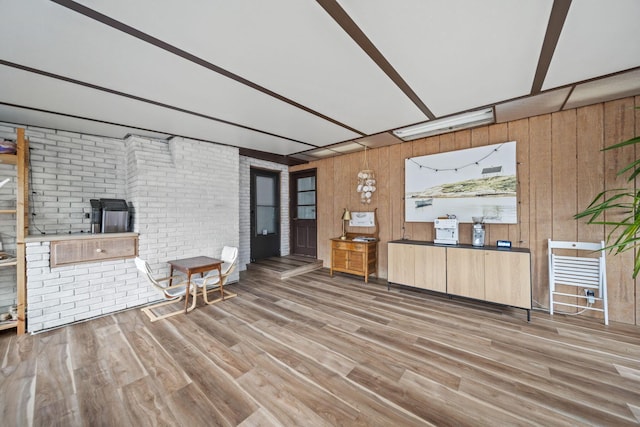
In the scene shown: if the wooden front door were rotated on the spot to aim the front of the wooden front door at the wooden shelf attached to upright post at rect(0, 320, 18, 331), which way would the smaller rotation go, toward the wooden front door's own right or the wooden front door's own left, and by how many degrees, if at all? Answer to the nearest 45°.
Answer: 0° — it already faces it

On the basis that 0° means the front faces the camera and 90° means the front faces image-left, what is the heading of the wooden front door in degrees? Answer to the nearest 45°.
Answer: approximately 45°

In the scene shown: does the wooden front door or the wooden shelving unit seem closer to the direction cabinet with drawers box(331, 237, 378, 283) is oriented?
the wooden shelving unit

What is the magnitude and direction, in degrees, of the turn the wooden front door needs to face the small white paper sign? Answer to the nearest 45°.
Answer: approximately 90° to its left

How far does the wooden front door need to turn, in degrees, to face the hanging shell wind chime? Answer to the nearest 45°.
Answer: approximately 90° to its left

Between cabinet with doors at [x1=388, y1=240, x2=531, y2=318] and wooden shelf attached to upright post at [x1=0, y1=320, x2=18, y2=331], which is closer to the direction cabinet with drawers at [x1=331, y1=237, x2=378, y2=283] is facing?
the wooden shelf attached to upright post

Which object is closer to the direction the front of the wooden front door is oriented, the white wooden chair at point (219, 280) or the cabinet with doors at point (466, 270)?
the white wooden chair
